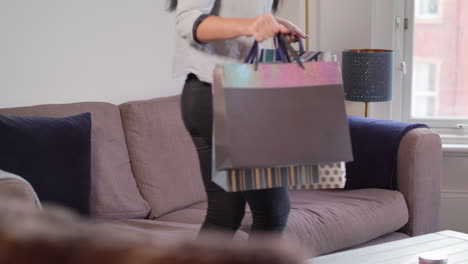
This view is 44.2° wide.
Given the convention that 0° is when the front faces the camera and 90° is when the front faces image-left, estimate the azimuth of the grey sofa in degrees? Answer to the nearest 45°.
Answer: approximately 315°

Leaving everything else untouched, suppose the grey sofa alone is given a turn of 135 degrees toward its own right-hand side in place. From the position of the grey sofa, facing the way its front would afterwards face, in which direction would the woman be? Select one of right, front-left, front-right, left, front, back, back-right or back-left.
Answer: left

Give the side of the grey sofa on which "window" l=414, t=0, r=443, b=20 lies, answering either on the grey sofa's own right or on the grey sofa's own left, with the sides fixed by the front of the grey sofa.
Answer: on the grey sofa's own left

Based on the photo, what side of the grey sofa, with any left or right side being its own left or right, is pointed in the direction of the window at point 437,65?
left
